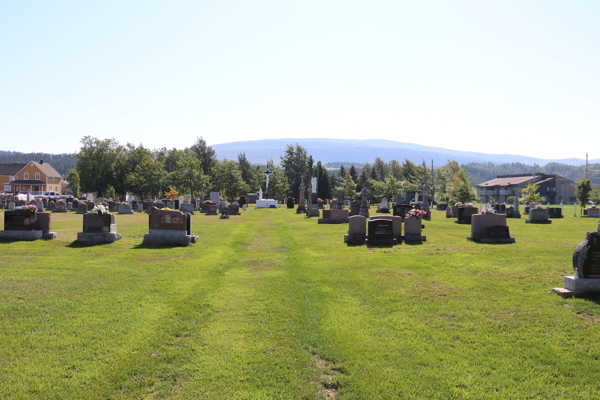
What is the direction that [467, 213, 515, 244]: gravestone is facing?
toward the camera

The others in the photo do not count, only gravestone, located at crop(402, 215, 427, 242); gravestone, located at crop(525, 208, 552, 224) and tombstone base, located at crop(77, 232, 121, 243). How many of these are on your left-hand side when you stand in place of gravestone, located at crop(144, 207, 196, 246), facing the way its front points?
2

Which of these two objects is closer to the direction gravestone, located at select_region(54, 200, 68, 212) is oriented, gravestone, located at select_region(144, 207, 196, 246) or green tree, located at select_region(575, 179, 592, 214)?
the gravestone

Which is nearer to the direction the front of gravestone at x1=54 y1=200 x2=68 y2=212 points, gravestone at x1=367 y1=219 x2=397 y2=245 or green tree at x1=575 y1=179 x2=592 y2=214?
the gravestone

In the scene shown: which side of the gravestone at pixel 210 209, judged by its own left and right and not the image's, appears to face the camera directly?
front

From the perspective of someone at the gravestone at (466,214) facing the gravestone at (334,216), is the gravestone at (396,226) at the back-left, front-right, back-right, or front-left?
front-left

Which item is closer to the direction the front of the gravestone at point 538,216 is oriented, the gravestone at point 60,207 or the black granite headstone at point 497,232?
the black granite headstone

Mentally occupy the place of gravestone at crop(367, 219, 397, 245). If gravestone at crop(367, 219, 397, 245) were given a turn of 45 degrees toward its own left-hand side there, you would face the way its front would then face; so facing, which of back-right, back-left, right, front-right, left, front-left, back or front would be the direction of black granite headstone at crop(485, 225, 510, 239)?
front-left

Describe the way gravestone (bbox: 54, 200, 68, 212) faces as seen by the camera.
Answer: facing the viewer

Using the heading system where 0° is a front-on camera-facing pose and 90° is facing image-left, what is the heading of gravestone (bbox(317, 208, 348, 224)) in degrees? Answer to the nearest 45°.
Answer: approximately 0°

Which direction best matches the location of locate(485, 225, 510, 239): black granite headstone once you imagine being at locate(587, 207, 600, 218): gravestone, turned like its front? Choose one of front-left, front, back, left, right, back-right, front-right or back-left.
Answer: front

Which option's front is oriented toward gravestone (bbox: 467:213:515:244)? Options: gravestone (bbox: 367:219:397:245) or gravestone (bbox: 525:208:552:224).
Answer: gravestone (bbox: 525:208:552:224)

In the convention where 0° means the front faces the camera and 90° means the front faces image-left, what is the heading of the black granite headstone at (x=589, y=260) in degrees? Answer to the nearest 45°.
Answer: approximately 0°

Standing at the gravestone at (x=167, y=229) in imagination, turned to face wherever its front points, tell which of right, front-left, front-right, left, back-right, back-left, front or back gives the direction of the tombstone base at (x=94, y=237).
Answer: right

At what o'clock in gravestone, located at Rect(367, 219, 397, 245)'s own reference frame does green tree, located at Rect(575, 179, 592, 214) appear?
The green tree is roughly at 7 o'clock from the gravestone.
